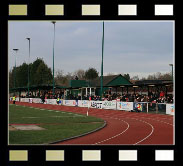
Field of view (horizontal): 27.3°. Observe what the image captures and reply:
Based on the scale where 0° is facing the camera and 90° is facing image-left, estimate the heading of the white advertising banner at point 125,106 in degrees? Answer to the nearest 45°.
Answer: approximately 0°

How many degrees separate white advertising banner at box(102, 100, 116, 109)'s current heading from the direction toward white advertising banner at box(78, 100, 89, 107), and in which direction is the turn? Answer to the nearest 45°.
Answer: approximately 135° to its right

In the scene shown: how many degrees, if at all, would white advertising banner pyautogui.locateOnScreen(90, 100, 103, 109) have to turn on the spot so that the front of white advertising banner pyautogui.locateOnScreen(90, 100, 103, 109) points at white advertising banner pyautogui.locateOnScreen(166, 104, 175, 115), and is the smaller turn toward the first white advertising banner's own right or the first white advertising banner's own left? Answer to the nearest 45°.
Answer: approximately 45° to the first white advertising banner's own left

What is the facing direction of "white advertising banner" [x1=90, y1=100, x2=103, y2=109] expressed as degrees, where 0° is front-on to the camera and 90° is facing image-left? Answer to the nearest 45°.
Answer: approximately 0°
